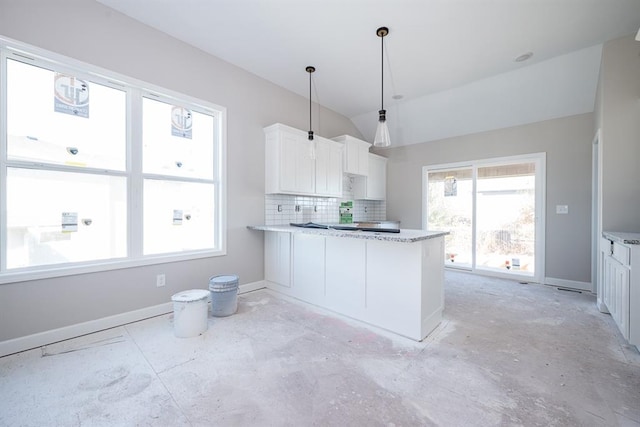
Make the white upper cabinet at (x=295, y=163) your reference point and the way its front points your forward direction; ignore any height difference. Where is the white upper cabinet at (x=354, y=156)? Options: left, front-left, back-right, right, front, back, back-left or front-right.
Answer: left

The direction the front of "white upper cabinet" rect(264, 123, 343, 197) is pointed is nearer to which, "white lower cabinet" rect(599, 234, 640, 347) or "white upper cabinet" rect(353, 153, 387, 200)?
the white lower cabinet

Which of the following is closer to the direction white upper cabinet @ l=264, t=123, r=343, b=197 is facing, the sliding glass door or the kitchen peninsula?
the kitchen peninsula

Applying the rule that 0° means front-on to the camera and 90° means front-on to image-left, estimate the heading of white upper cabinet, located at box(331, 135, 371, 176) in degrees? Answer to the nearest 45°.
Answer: approximately 315°

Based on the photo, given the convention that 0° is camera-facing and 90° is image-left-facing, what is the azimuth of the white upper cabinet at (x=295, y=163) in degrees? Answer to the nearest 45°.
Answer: approximately 315°

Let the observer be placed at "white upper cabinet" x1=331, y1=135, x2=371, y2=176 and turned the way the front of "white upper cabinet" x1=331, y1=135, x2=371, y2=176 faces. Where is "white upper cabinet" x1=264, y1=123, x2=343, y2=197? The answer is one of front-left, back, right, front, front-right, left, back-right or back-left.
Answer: right

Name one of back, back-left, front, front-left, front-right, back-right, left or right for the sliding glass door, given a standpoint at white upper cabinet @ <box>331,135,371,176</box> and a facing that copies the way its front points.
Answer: front-left
